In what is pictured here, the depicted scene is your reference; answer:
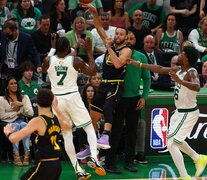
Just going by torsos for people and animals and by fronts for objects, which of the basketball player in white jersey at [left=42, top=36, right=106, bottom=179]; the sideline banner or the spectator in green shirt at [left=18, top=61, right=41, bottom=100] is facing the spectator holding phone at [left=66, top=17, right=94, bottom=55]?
the basketball player in white jersey

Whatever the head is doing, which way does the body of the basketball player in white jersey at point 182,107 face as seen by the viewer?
to the viewer's left

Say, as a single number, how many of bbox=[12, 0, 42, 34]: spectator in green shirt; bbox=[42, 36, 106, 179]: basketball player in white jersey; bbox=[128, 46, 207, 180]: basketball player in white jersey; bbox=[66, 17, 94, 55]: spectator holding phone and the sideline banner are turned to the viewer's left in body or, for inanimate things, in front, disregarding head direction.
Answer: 1

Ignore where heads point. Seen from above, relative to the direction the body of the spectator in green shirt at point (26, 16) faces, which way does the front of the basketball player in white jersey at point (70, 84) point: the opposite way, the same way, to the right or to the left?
the opposite way

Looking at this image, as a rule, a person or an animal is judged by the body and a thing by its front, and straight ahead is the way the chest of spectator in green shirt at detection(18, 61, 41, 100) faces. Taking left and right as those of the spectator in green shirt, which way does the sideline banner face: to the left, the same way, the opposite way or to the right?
the same way

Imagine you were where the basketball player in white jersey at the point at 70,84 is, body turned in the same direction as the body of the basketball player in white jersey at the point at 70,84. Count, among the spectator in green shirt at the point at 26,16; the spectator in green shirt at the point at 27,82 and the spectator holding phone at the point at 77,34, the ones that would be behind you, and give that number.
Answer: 0

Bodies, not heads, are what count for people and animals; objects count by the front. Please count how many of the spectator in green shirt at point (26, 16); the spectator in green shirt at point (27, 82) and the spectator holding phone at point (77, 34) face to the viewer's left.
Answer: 0

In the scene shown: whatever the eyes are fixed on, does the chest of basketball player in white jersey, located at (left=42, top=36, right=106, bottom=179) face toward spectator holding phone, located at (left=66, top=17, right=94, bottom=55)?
yes

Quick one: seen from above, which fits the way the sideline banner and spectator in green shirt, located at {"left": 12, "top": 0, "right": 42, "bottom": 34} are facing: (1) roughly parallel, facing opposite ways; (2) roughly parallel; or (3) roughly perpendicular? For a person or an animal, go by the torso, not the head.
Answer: roughly parallel

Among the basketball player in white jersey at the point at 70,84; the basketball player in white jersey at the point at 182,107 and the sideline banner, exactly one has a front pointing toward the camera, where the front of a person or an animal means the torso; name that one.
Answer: the sideline banner

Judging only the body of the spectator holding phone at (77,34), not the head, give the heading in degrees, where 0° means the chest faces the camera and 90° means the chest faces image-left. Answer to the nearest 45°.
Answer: approximately 0°

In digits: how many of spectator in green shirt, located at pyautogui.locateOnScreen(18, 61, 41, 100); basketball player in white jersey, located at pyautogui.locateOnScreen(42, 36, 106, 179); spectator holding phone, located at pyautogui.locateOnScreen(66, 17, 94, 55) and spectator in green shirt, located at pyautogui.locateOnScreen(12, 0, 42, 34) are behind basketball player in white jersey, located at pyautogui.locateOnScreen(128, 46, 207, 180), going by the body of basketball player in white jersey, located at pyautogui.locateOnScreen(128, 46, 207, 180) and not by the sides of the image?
0

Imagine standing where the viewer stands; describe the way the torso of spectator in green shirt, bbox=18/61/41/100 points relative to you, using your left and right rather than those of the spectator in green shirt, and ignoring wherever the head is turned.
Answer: facing the viewer

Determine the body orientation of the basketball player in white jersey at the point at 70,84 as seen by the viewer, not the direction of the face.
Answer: away from the camera

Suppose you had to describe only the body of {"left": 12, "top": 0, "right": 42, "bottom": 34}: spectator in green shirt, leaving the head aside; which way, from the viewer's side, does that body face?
toward the camera

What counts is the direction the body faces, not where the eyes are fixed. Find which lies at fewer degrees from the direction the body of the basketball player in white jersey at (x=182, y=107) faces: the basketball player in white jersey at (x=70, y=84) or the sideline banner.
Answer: the basketball player in white jersey

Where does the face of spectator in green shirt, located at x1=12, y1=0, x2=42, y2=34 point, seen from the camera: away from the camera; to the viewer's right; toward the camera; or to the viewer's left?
toward the camera

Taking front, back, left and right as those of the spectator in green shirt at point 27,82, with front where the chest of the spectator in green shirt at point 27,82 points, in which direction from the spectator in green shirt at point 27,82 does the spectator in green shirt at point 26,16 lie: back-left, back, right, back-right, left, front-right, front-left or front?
back

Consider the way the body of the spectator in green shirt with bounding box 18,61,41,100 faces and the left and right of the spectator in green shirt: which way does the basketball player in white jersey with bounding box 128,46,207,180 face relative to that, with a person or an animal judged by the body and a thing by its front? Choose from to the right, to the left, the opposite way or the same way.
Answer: to the right

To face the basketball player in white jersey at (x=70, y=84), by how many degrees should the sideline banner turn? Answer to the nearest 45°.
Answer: approximately 45° to its right

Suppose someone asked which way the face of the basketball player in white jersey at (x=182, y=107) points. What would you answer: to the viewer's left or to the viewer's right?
to the viewer's left
